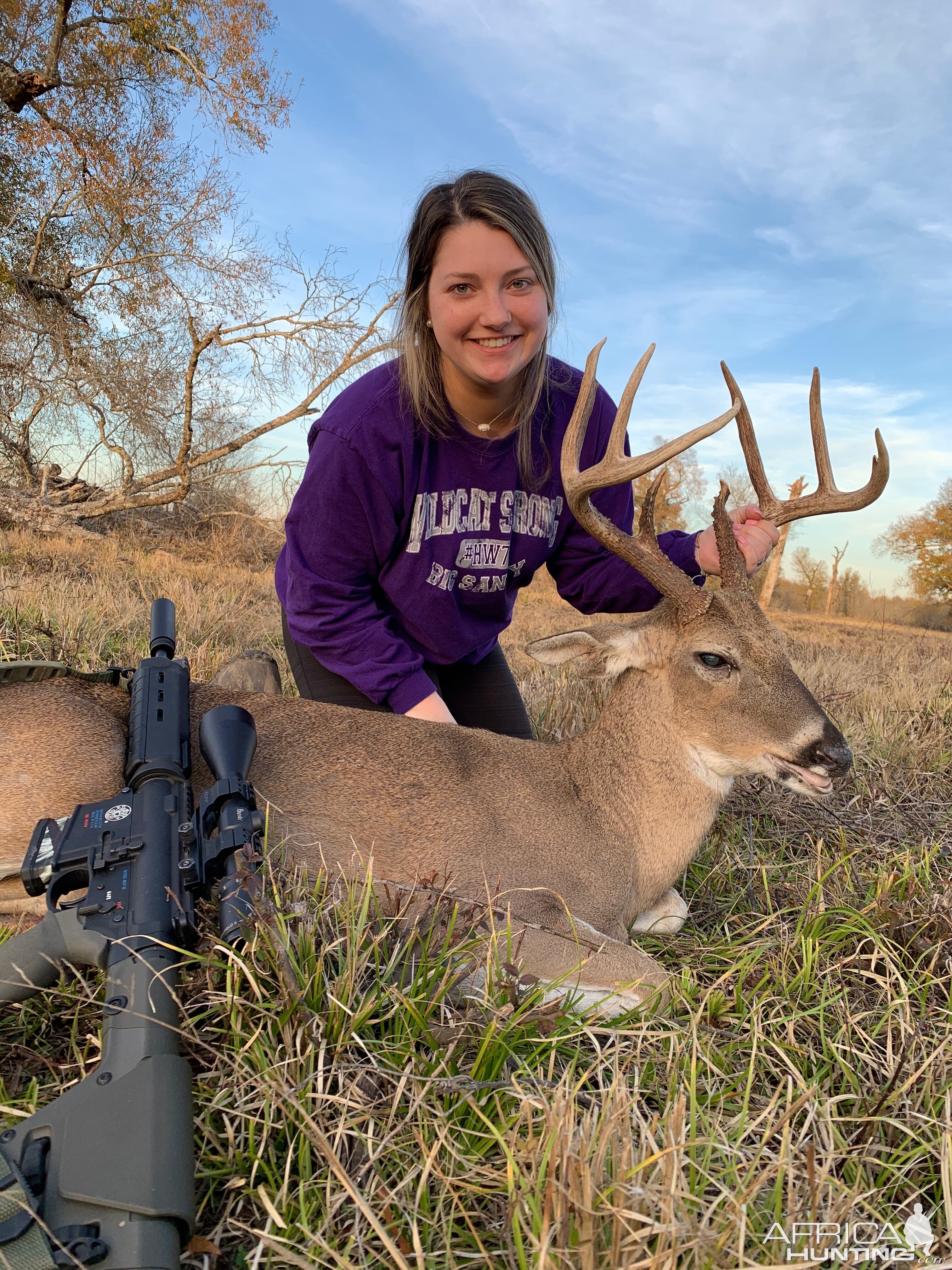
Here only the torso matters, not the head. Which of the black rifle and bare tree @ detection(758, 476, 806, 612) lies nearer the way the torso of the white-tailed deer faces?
the bare tree

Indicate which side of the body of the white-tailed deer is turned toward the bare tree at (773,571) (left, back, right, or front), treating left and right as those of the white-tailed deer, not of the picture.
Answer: left

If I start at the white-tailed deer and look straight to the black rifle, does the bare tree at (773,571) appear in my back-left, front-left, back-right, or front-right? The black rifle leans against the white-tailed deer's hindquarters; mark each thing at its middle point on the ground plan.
back-right

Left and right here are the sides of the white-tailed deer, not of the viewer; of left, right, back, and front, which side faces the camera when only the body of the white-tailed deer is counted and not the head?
right
